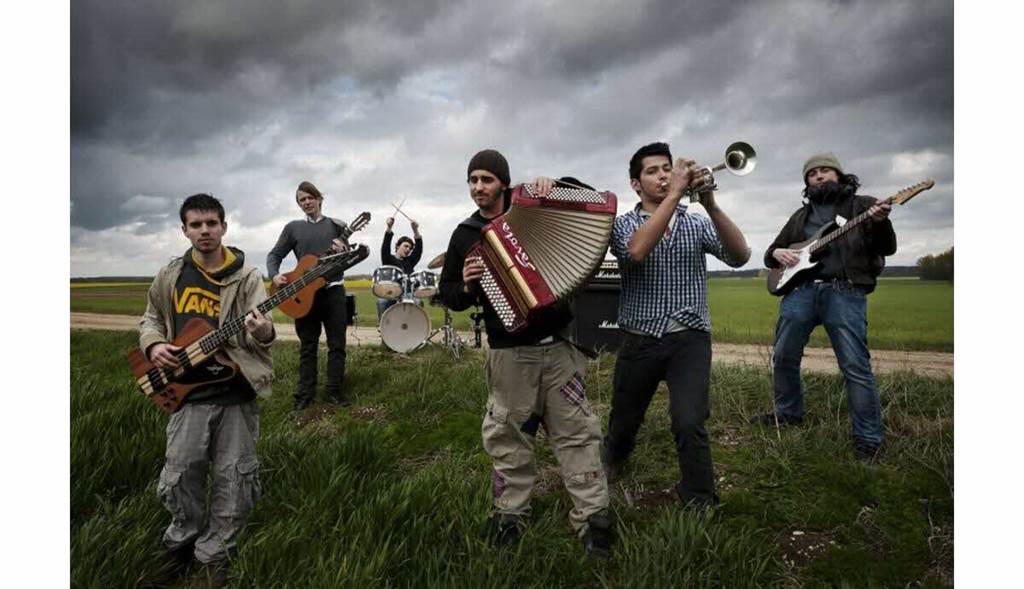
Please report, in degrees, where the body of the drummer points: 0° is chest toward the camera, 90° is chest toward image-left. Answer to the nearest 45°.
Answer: approximately 0°

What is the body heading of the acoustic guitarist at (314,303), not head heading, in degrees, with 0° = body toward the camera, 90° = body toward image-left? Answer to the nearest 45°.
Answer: approximately 0°

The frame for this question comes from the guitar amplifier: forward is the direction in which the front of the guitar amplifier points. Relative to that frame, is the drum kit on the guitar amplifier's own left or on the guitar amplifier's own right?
on the guitar amplifier's own right

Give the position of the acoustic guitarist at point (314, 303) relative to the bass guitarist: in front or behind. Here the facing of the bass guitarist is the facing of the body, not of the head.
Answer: behind
